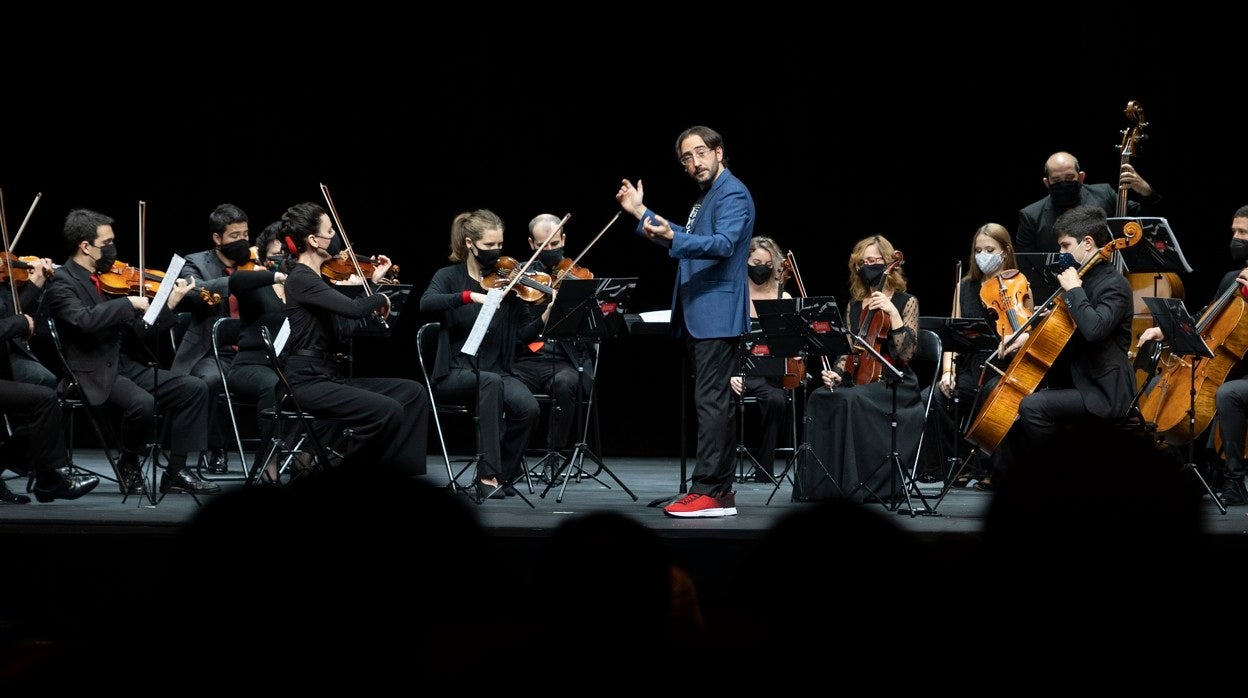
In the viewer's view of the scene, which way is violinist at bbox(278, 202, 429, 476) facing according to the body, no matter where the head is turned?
to the viewer's right

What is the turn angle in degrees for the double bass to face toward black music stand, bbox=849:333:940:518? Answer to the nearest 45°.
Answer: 0° — it already faces it

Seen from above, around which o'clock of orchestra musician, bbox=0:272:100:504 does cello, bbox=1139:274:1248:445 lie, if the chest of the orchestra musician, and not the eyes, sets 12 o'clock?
The cello is roughly at 1 o'clock from the orchestra musician.

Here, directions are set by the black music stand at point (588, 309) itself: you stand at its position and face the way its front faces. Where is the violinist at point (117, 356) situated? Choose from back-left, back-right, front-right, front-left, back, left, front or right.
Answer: front-left

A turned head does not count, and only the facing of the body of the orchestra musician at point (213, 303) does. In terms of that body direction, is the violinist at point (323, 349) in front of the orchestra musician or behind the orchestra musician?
in front

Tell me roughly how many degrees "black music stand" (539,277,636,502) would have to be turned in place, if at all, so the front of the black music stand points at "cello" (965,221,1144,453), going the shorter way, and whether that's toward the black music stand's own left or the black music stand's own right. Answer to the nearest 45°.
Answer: approximately 135° to the black music stand's own right

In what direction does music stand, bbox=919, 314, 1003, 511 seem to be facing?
away from the camera

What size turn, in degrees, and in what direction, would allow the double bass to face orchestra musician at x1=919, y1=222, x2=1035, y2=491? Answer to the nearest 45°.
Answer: approximately 45° to its right

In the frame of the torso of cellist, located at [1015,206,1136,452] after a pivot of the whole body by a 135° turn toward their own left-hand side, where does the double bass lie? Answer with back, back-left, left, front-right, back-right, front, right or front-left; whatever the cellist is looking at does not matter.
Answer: back-left

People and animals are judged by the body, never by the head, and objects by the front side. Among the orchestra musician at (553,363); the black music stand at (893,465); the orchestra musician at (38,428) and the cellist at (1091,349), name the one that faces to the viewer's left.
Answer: the cellist

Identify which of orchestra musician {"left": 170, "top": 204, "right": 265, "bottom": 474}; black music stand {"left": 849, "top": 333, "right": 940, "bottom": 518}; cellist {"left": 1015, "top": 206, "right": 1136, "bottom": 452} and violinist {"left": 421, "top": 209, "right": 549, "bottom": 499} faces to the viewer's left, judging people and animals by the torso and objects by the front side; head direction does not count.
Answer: the cellist

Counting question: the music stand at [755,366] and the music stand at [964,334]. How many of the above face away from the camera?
2

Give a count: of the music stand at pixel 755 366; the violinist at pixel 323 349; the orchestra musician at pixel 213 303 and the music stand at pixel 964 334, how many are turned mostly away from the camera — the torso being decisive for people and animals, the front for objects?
2

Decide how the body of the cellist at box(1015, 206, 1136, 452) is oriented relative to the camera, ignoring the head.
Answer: to the viewer's left

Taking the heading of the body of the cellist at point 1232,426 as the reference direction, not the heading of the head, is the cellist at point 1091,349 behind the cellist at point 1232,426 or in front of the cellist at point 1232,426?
in front

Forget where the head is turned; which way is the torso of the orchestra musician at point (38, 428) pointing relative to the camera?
to the viewer's right

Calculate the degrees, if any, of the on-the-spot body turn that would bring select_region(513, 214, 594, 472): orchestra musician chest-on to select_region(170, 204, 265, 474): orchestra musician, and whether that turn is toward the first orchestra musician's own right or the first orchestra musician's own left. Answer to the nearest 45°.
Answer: approximately 135° to the first orchestra musician's own right

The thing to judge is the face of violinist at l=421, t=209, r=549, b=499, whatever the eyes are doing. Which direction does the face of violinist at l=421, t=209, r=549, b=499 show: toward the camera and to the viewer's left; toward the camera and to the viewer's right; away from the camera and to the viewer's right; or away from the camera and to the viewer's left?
toward the camera and to the viewer's right
